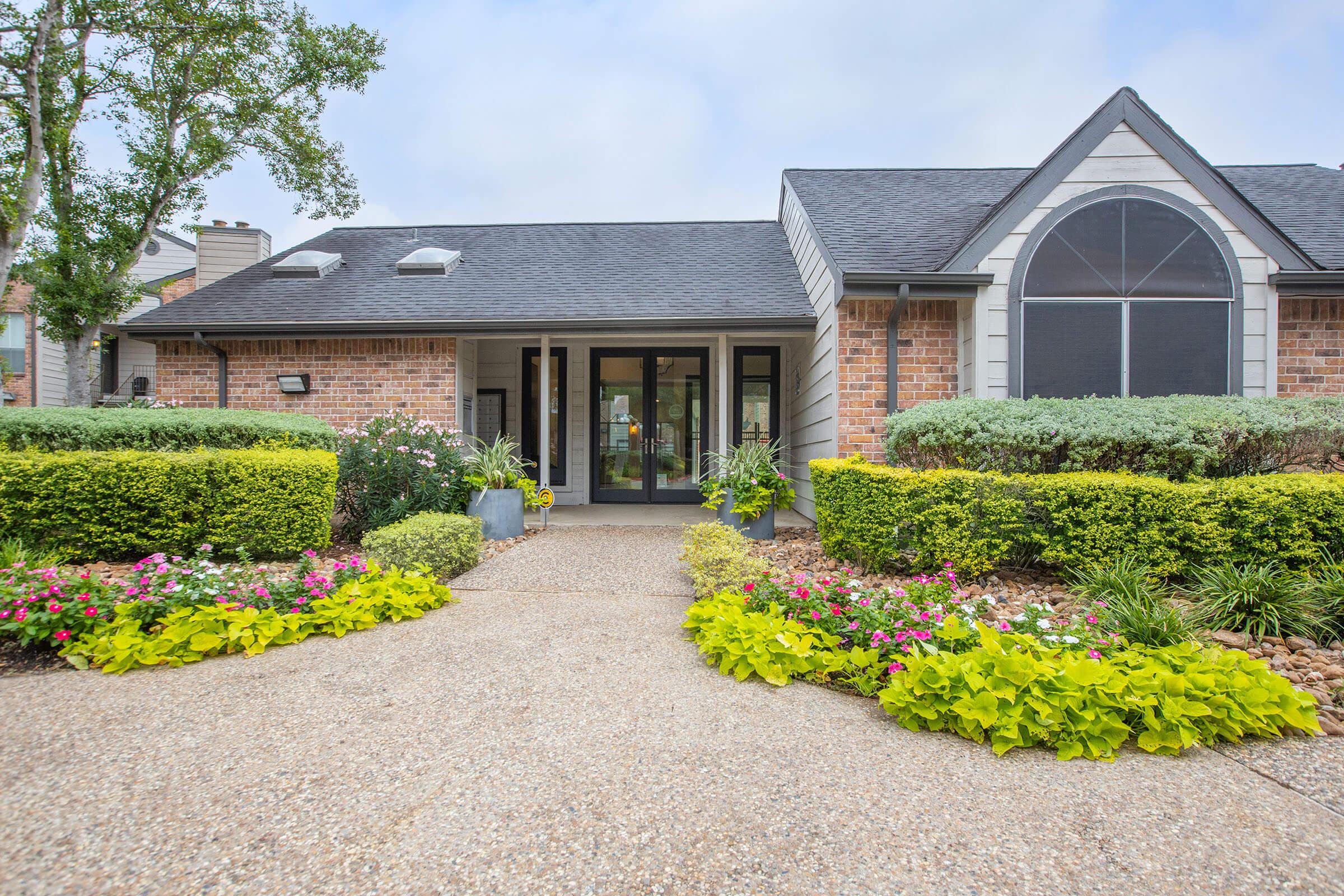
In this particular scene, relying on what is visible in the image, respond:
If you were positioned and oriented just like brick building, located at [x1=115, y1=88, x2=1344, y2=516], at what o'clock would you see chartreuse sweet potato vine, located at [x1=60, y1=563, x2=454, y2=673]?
The chartreuse sweet potato vine is roughly at 1 o'clock from the brick building.

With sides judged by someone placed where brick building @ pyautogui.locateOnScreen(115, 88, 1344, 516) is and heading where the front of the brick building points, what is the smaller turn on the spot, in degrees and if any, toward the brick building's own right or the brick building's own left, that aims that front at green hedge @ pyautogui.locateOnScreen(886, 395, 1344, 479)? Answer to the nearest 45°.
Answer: approximately 45° to the brick building's own left

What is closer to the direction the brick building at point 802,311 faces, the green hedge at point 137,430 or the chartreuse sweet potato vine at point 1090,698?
the chartreuse sweet potato vine

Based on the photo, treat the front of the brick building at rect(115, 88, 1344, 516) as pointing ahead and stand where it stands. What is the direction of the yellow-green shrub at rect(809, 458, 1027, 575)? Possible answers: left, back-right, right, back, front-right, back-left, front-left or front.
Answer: front

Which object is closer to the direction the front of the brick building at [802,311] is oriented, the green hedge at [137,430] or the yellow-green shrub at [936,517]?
the yellow-green shrub

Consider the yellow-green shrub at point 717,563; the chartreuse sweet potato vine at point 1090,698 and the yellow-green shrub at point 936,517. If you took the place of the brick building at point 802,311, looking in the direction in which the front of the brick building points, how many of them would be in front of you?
3

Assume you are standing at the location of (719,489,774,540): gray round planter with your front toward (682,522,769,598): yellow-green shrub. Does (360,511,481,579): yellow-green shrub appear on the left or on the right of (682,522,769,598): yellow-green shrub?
right

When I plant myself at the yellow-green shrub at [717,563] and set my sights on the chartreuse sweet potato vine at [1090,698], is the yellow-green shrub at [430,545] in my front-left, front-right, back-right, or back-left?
back-right

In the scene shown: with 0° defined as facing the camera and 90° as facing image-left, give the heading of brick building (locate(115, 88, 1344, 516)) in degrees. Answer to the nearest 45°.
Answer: approximately 0°

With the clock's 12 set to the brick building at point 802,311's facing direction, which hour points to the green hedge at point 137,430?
The green hedge is roughly at 2 o'clock from the brick building.

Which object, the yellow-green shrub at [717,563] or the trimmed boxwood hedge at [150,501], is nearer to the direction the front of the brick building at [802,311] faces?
the yellow-green shrub

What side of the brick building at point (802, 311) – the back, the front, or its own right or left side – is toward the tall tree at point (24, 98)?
right

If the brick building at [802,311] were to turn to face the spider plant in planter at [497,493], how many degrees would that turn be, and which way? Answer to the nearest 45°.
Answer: approximately 45° to its right

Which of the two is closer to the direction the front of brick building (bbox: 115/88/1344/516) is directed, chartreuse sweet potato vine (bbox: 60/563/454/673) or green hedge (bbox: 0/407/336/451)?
the chartreuse sweet potato vine

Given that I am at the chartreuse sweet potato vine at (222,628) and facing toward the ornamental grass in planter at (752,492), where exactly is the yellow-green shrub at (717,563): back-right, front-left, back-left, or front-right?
front-right
